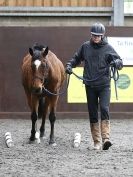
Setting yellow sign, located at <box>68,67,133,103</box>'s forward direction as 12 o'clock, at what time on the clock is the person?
The person is roughly at 12 o'clock from the yellow sign.

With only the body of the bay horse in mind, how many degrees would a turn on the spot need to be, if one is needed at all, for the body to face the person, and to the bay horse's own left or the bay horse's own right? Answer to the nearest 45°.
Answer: approximately 45° to the bay horse's own left

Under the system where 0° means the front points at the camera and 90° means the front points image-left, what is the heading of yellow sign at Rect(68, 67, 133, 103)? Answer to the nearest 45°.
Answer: approximately 0°

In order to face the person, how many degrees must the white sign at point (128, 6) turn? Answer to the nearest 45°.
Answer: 0° — it already faces them

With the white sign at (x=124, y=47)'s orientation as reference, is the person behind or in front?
in front

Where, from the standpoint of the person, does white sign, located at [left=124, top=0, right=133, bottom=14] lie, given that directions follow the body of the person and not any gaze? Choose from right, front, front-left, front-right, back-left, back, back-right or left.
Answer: back
